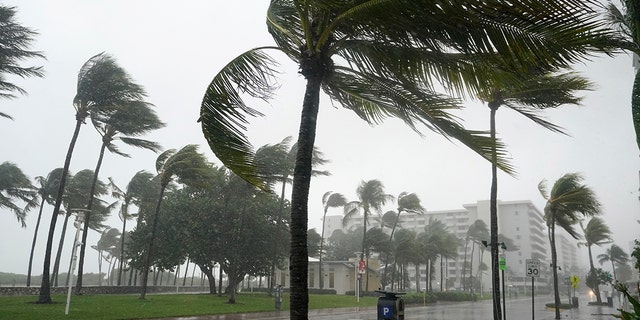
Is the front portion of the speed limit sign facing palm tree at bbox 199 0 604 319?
yes

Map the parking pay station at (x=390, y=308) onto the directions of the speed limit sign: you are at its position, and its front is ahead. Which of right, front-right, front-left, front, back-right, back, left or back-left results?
front

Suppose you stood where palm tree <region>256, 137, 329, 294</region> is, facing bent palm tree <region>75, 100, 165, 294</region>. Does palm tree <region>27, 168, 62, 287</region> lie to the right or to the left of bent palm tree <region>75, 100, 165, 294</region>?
right

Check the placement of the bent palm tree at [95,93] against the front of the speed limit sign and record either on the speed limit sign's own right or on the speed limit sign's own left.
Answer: on the speed limit sign's own right

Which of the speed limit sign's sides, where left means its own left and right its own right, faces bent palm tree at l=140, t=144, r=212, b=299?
right

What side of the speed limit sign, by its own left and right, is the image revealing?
front

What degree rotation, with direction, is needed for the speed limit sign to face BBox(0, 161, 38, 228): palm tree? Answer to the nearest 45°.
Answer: approximately 90° to its right

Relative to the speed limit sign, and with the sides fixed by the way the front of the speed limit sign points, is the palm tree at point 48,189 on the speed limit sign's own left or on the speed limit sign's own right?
on the speed limit sign's own right

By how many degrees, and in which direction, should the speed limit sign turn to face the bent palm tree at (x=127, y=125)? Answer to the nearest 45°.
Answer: approximately 90° to its right

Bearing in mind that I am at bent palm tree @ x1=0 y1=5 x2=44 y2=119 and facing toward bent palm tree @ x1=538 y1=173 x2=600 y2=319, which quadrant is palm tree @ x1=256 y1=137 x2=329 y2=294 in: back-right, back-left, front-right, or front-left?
front-left

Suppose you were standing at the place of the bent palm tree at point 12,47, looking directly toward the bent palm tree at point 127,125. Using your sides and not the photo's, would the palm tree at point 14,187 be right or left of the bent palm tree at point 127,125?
left
